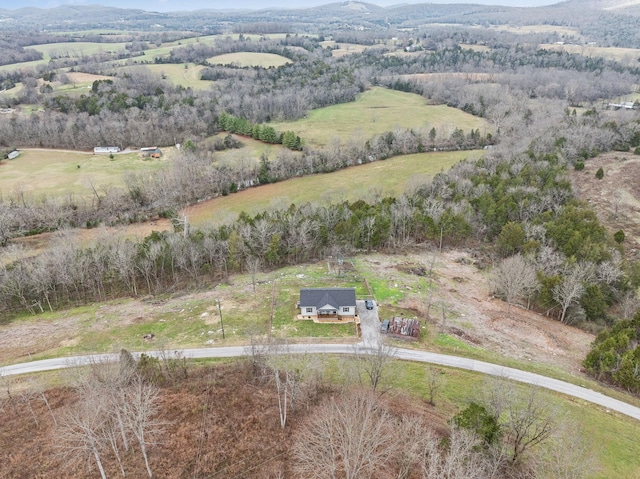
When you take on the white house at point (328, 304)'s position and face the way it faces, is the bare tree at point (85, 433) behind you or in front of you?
in front

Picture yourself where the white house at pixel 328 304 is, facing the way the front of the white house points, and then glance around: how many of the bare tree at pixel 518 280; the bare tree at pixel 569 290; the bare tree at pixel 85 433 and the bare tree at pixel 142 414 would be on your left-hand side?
2

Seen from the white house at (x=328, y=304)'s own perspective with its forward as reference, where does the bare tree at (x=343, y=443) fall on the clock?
The bare tree is roughly at 12 o'clock from the white house.

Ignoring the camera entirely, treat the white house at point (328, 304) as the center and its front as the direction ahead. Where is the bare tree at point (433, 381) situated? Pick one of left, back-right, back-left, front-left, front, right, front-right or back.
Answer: front-left

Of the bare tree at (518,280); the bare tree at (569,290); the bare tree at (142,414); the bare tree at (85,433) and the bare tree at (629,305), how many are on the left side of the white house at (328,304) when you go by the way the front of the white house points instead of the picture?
3

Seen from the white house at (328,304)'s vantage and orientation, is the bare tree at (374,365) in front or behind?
in front

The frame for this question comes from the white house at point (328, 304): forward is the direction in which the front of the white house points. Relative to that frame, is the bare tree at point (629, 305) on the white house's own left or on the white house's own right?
on the white house's own left

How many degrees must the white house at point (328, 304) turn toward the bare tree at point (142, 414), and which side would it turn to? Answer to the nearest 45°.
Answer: approximately 45° to its right

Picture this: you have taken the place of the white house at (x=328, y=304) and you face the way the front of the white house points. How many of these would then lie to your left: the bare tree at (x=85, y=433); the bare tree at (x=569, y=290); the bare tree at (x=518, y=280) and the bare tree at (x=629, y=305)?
3

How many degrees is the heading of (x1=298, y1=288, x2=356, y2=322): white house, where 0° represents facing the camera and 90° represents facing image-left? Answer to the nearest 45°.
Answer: approximately 0°

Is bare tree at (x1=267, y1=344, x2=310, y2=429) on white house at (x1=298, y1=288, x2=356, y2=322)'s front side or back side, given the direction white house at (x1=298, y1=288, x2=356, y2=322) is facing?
on the front side

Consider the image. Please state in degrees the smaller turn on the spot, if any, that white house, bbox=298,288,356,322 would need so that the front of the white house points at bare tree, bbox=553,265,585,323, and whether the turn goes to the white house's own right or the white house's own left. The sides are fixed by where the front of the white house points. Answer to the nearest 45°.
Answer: approximately 90° to the white house's own left

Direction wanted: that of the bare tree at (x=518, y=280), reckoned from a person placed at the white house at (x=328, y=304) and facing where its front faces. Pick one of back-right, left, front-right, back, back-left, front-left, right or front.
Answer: left
